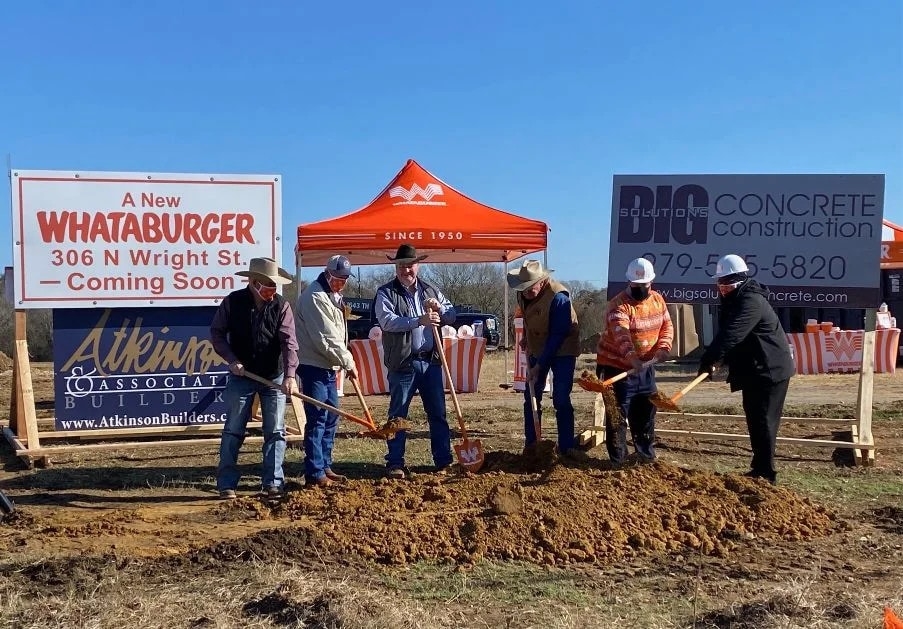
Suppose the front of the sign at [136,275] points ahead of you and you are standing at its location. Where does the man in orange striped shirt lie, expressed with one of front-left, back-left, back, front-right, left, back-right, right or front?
front-left

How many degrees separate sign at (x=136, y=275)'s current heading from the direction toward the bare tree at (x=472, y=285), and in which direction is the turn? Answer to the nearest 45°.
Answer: approximately 135° to its left

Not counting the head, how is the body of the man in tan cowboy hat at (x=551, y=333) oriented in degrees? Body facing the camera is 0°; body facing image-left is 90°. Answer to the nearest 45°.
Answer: approximately 45°

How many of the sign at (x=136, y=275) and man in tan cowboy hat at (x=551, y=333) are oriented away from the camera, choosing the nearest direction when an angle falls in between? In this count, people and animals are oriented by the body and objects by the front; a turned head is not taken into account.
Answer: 0

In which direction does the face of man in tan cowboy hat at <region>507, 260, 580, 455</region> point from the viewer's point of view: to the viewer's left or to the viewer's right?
to the viewer's left

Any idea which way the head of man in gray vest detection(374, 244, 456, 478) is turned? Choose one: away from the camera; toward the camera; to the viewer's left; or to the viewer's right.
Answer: toward the camera

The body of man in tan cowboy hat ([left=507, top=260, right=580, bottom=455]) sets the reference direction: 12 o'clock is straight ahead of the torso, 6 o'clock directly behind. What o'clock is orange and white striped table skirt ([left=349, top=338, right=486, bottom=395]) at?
The orange and white striped table skirt is roughly at 4 o'clock from the man in tan cowboy hat.

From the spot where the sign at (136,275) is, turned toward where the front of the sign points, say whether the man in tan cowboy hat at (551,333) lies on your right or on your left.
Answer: on your left

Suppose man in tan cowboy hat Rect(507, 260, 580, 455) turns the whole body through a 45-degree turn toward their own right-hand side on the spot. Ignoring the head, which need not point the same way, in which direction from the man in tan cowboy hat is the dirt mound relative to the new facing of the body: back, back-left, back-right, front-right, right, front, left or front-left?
left

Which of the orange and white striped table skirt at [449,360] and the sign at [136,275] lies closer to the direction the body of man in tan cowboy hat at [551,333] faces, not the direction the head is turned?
the sign

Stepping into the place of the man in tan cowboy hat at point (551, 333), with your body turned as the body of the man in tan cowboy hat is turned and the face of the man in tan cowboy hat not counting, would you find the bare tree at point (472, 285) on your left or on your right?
on your right

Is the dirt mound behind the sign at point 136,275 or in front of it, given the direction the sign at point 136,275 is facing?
in front

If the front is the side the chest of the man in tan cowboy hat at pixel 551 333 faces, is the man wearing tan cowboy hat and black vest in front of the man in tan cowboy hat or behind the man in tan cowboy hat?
in front

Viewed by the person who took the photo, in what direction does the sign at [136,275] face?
facing the viewer

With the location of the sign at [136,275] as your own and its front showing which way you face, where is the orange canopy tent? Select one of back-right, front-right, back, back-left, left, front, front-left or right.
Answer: back-left
